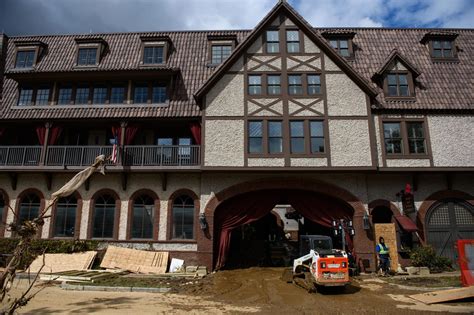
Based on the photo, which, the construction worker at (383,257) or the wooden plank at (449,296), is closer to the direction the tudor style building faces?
the wooden plank

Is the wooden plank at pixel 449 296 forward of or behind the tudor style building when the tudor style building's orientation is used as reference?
forward

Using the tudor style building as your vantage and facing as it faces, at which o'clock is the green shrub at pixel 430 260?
The green shrub is roughly at 9 o'clock from the tudor style building.

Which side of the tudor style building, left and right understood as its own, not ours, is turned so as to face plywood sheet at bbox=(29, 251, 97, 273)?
right

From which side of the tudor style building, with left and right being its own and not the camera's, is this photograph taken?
front

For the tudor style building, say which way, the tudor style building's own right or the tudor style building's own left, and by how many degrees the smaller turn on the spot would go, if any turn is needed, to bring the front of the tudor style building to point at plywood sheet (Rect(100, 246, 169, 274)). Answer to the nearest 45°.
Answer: approximately 90° to the tudor style building's own right
